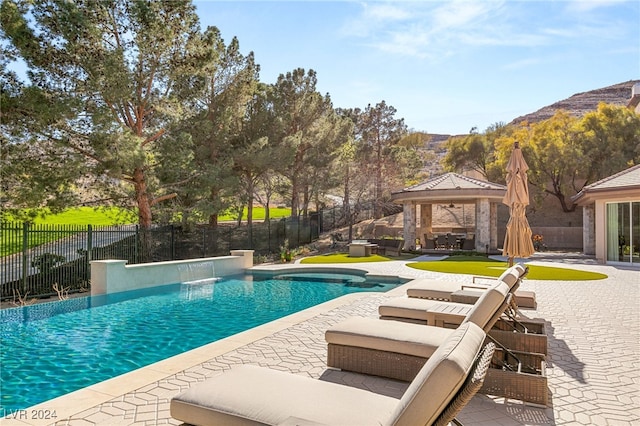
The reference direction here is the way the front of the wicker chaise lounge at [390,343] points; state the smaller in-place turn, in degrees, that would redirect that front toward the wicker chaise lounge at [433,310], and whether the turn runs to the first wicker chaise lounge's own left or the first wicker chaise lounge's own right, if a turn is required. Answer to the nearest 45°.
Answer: approximately 90° to the first wicker chaise lounge's own right

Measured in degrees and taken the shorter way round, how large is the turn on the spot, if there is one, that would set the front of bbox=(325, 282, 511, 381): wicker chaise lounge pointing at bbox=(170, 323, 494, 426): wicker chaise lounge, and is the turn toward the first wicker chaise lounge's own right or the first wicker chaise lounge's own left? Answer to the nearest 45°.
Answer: approximately 90° to the first wicker chaise lounge's own left

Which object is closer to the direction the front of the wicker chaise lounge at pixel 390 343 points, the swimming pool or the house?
the swimming pool

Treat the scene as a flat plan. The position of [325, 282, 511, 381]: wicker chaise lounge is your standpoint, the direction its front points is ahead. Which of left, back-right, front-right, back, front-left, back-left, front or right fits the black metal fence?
front-right

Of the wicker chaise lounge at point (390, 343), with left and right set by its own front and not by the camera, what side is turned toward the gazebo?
right

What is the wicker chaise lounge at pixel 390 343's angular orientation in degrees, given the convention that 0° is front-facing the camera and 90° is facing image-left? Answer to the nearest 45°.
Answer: approximately 90°
